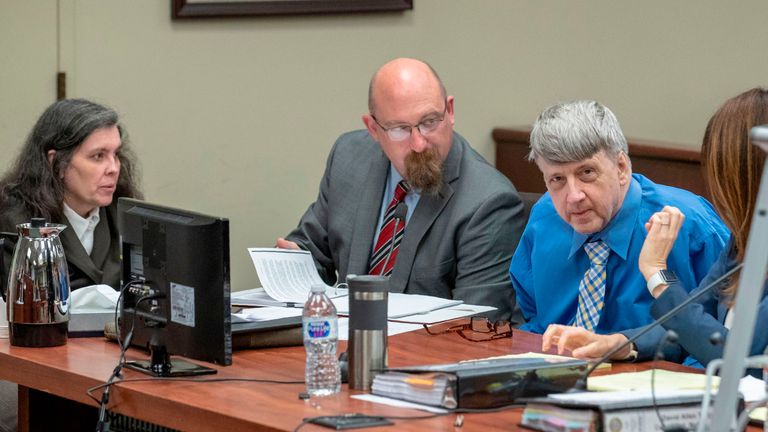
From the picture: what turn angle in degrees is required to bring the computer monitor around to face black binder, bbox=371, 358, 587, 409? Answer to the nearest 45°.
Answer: approximately 90° to its right

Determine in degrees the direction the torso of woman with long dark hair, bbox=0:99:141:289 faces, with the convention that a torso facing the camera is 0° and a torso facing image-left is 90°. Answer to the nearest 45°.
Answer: approximately 315°

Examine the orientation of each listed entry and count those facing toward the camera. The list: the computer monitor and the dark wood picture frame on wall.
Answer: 1

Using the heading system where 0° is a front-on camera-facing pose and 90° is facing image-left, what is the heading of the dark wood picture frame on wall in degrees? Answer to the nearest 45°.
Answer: approximately 0°

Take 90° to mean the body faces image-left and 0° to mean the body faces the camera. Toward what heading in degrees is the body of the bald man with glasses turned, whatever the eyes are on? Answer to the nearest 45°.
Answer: approximately 45°

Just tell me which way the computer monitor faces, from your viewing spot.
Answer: facing away from the viewer and to the right of the viewer

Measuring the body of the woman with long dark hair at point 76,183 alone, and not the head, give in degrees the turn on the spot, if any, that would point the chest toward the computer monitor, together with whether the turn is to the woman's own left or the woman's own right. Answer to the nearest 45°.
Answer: approximately 45° to the woman's own right
